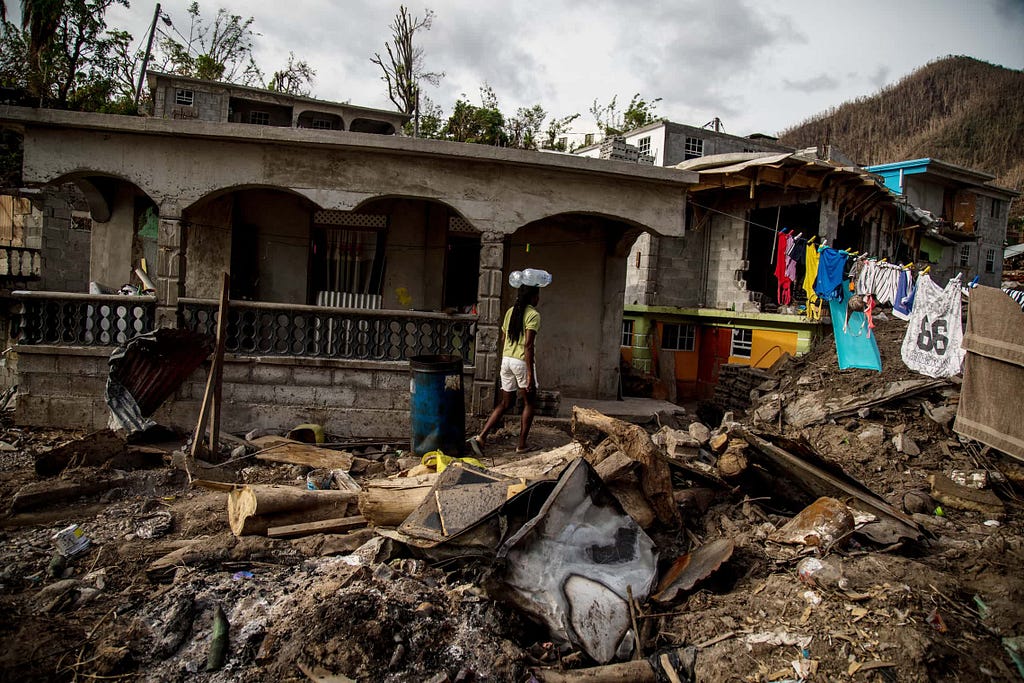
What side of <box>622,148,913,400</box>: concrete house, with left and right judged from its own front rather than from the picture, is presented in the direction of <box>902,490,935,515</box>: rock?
front

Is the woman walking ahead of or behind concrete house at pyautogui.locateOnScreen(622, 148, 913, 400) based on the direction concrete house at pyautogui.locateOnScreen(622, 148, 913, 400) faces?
ahead

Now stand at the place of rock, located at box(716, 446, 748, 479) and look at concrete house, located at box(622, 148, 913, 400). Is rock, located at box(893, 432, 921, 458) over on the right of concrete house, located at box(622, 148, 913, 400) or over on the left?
right

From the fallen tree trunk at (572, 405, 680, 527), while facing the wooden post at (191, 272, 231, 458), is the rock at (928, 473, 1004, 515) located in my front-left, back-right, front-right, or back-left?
back-right

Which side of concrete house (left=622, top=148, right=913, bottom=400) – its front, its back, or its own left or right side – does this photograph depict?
front

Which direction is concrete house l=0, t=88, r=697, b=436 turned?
toward the camera

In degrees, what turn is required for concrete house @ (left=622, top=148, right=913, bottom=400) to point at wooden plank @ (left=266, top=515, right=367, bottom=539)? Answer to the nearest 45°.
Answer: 0° — it already faces it

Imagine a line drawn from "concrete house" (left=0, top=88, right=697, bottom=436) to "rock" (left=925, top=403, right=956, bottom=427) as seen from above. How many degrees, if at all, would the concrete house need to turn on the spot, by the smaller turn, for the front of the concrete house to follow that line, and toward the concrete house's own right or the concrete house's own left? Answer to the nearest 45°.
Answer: approximately 90° to the concrete house's own left

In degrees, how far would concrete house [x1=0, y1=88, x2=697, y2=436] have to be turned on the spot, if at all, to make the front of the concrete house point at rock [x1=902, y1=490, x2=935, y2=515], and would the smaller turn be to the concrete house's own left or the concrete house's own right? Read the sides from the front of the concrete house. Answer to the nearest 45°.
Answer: approximately 45° to the concrete house's own left

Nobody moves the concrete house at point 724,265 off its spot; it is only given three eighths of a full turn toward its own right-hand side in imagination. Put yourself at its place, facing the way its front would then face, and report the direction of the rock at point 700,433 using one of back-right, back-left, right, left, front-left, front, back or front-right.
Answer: back-left

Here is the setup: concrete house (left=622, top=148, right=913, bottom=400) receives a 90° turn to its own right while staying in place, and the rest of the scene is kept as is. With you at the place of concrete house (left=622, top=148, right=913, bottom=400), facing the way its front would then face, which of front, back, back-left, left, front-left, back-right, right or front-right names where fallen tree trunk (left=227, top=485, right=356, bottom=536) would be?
left

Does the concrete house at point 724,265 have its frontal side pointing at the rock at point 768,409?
yes

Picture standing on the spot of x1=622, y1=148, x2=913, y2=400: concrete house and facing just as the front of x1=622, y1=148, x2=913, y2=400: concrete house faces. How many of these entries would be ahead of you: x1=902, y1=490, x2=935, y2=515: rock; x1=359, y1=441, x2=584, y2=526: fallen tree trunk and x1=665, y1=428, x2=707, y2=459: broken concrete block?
3

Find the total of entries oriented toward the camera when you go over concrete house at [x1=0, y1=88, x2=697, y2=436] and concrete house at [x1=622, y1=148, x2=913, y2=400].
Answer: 2

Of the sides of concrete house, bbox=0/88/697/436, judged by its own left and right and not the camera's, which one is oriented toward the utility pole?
back

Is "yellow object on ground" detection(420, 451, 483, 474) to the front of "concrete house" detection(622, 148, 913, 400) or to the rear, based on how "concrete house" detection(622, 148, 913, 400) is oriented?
to the front
